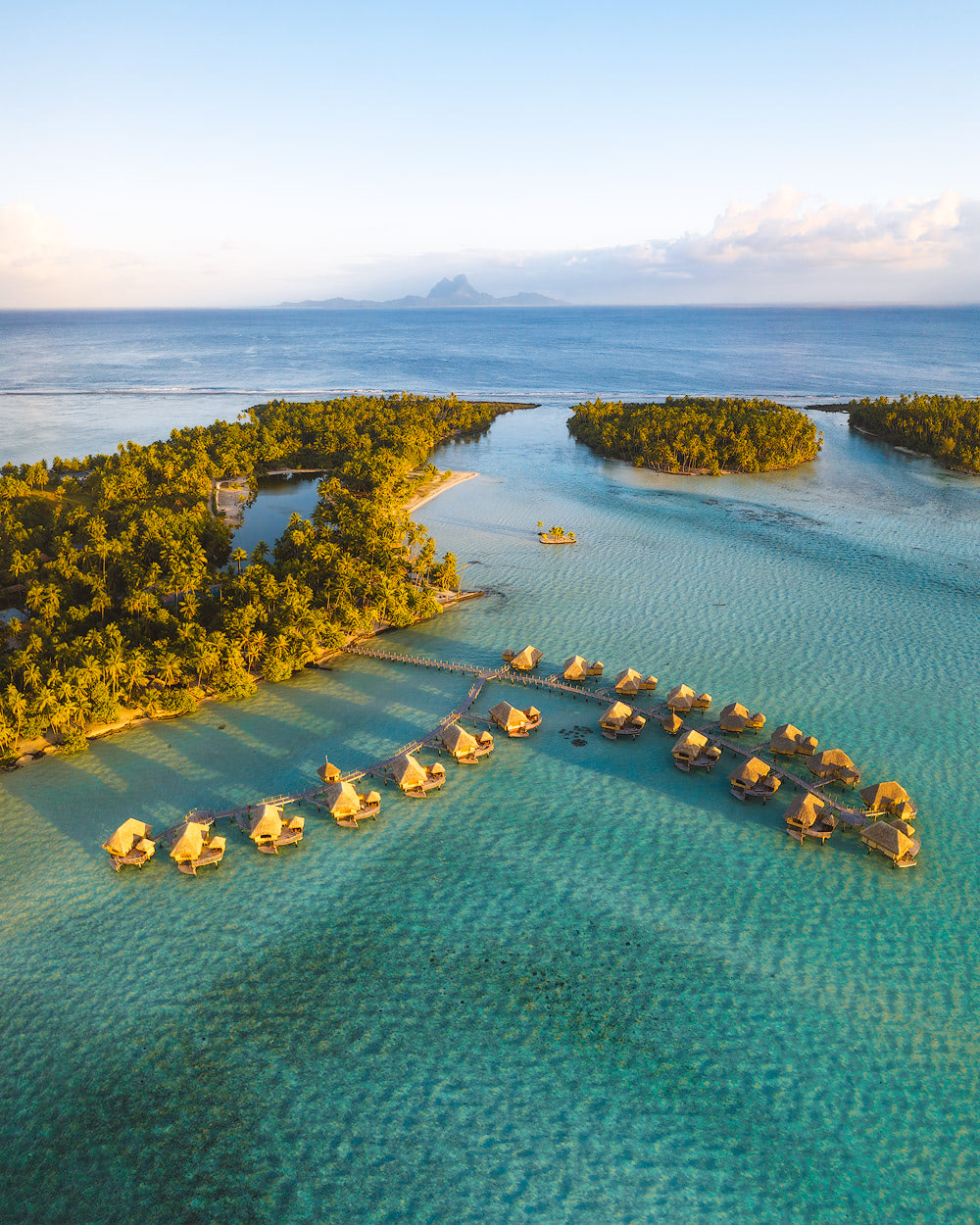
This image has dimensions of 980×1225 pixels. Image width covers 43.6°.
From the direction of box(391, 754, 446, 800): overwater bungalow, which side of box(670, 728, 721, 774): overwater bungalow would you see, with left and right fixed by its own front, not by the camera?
right

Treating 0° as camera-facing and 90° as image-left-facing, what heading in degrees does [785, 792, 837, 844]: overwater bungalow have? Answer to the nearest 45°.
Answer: approximately 315°

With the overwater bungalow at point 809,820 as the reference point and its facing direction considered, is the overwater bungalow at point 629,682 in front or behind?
behind

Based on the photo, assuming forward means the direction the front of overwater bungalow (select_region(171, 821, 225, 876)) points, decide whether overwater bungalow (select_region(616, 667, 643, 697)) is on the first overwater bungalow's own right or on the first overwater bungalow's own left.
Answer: on the first overwater bungalow's own left

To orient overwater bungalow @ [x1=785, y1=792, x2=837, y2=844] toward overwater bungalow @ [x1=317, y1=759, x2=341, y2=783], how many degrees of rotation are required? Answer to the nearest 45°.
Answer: approximately 135° to its right
